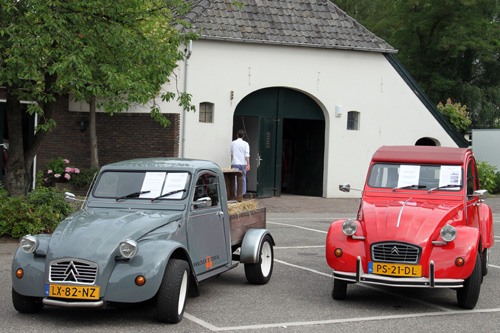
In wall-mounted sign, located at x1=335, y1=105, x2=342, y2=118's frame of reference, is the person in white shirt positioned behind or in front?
in front

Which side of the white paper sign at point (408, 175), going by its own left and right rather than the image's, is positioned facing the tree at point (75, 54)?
right

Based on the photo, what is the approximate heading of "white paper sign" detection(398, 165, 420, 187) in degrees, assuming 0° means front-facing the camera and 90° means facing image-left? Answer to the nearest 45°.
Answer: approximately 0°

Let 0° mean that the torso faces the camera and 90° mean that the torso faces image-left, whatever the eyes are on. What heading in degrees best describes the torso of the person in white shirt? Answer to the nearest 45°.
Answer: approximately 180°

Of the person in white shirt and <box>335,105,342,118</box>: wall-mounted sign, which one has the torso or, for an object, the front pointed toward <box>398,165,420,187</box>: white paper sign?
the wall-mounted sign

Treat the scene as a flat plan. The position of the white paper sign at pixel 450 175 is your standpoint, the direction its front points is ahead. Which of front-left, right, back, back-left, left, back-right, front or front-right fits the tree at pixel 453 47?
back

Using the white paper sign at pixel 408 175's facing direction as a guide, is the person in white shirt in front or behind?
behind

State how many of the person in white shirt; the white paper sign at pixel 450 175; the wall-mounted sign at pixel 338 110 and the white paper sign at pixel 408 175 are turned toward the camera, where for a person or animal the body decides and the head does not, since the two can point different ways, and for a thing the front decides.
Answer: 3

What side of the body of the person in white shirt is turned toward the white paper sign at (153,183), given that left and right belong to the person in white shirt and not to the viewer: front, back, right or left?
back

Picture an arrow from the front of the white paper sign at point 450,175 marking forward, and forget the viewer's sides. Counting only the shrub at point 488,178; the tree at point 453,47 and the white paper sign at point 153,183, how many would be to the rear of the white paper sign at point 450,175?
2

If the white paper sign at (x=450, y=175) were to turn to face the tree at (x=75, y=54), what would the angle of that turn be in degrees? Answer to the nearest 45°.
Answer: approximately 90° to its right
